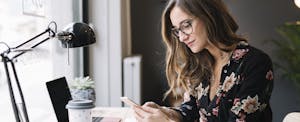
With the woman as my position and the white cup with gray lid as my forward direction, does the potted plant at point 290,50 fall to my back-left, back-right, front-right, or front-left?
back-right

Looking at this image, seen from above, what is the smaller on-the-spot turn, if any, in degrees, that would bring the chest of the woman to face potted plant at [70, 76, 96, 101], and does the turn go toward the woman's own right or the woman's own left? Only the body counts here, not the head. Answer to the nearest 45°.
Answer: approximately 90° to the woman's own right

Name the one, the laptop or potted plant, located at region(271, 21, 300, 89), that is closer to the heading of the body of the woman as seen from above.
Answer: the laptop

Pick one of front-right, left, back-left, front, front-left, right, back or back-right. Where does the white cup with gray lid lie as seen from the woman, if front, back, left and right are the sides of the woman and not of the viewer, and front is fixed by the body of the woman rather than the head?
front-right

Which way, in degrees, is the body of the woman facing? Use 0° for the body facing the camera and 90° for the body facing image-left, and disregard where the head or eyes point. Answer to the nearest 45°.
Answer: approximately 45°

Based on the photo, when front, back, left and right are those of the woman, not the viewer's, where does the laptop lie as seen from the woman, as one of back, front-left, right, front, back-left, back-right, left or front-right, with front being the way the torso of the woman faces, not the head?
front-right
